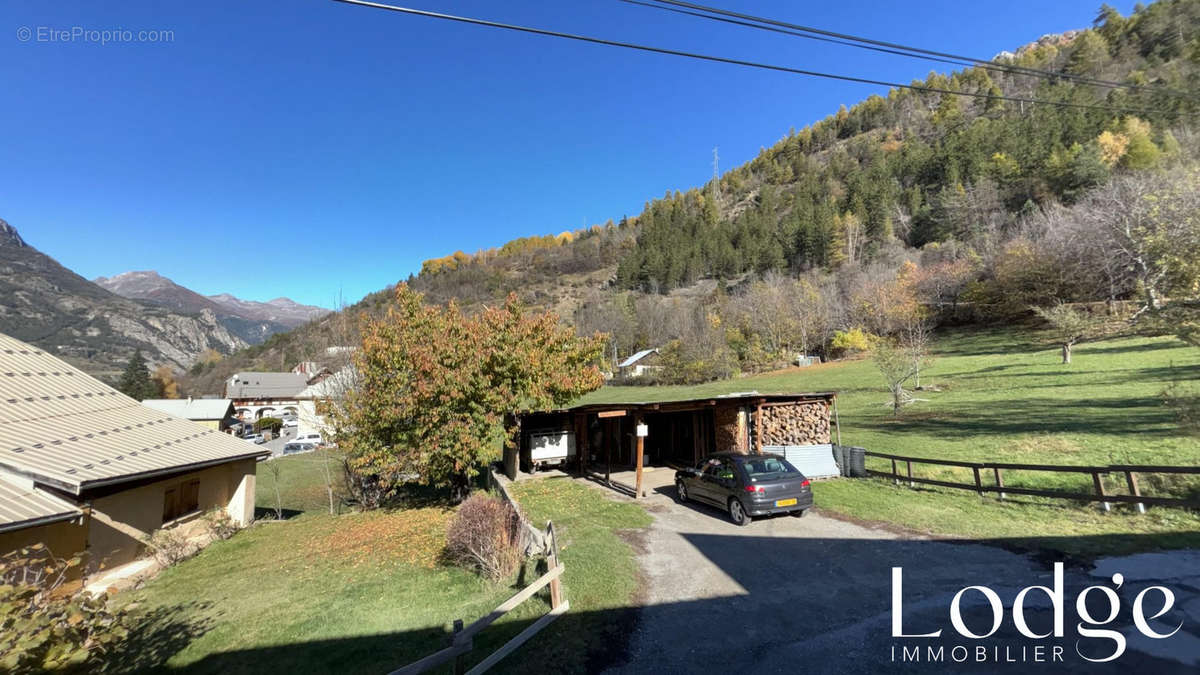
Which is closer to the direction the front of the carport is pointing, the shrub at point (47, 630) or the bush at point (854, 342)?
the shrub

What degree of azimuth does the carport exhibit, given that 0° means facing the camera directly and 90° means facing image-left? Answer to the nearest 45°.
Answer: approximately 0°

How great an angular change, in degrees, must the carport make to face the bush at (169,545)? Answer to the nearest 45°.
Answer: approximately 45° to its right

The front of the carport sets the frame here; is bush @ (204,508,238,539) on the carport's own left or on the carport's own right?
on the carport's own right

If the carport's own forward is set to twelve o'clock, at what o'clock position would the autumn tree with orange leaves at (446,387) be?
The autumn tree with orange leaves is roughly at 2 o'clock from the carport.

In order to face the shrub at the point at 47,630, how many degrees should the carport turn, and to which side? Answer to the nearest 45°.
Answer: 0° — it already faces it

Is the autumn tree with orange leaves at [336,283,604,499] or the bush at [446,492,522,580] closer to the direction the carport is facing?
the bush
